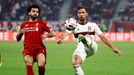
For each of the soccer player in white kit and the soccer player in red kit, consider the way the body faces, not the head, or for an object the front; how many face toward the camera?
2

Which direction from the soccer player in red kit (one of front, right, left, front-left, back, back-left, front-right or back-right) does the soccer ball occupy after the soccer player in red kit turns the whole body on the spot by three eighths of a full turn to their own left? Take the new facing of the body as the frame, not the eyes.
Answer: front-right

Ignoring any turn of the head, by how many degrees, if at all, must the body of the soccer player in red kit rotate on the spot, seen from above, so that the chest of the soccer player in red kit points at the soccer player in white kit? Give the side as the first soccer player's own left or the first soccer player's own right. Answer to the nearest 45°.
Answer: approximately 90° to the first soccer player's own left

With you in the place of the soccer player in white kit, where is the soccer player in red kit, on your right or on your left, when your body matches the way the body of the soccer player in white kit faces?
on your right

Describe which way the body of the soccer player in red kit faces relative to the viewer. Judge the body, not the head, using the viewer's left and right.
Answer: facing the viewer

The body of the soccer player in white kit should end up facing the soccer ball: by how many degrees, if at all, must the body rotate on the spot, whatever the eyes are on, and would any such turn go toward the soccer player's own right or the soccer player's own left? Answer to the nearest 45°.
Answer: approximately 45° to the soccer player's own right
